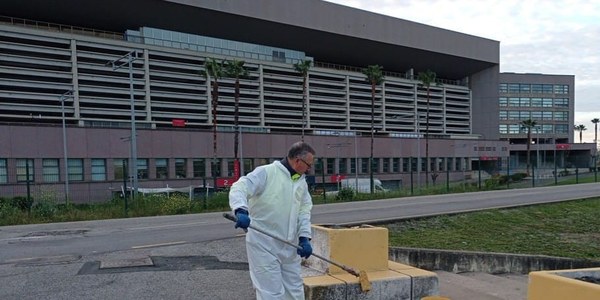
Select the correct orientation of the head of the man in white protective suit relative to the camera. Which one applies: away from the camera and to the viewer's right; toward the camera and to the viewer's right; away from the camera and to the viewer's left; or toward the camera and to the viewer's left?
toward the camera and to the viewer's right

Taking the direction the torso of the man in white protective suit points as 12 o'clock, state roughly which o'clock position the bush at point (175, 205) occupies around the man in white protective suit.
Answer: The bush is roughly at 7 o'clock from the man in white protective suit.

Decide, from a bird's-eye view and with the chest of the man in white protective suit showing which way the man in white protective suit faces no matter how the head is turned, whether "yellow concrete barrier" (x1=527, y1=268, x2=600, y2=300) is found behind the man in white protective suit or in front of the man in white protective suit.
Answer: in front

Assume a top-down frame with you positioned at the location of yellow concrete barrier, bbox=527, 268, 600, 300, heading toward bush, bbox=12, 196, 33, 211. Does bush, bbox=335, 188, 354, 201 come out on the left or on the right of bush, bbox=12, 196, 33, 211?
right

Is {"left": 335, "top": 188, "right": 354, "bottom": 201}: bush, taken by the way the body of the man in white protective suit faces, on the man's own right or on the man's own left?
on the man's own left

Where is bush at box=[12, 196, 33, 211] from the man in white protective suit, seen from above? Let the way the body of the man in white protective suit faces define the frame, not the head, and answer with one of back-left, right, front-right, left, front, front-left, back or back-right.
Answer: back

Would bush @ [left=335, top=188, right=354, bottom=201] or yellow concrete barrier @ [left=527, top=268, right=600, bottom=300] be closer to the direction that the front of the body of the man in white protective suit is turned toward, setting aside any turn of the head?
the yellow concrete barrier

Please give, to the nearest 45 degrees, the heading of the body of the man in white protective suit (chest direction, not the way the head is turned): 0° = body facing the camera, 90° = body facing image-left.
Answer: approximately 315°
